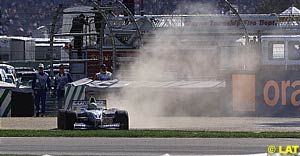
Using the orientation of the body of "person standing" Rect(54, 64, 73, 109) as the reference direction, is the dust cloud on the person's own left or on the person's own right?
on the person's own left

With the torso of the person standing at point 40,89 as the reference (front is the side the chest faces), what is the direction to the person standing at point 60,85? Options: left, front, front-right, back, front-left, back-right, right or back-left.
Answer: back-left

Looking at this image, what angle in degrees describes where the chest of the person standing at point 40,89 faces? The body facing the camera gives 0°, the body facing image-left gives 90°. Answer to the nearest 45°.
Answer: approximately 0°

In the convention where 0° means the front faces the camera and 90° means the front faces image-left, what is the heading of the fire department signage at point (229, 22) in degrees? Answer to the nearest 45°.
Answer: approximately 0°

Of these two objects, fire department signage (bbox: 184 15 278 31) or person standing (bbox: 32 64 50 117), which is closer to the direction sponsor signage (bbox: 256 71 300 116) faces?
the person standing

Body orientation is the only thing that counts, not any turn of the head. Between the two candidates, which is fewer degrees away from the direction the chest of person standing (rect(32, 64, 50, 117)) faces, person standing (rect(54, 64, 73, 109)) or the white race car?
the white race car

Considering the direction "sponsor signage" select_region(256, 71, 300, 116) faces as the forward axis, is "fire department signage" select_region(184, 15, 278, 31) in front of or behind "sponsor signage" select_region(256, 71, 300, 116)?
behind
